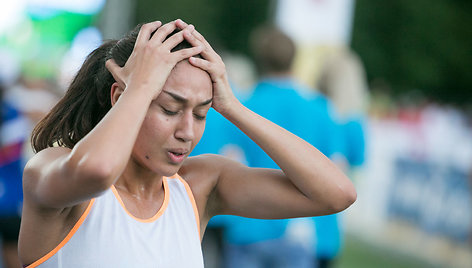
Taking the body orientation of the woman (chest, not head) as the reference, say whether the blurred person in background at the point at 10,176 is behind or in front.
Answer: behind

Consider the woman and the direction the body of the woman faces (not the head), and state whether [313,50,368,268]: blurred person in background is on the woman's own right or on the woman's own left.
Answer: on the woman's own left

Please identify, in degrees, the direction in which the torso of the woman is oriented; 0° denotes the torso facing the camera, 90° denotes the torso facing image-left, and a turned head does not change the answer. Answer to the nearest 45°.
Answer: approximately 315°

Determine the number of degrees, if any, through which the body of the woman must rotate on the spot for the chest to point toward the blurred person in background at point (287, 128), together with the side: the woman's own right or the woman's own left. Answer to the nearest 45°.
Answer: approximately 135° to the woman's own left

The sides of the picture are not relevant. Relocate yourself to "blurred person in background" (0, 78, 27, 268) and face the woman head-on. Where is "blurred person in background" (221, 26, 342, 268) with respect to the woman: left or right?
left

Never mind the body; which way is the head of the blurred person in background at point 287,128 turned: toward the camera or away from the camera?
away from the camera
